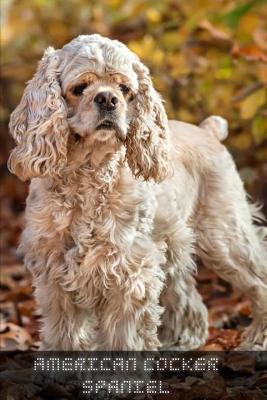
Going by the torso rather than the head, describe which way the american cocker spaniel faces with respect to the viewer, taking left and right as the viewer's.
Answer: facing the viewer and to the left of the viewer
